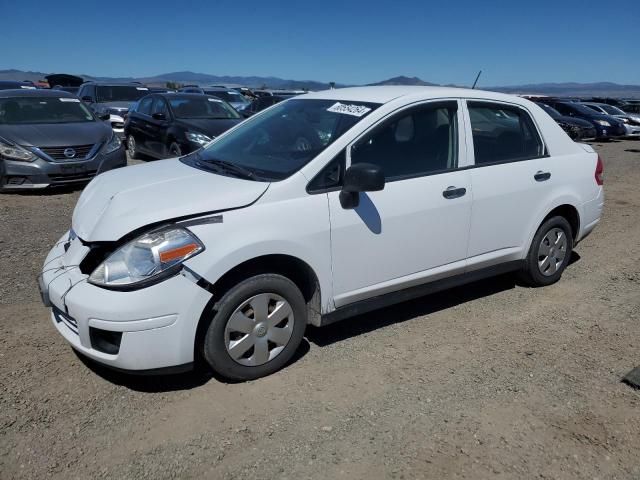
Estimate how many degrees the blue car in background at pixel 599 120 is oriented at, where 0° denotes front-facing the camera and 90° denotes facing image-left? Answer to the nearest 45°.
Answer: approximately 315°

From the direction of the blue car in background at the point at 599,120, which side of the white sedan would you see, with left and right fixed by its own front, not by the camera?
back

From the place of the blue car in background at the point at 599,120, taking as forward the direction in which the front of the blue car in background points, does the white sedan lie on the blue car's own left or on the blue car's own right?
on the blue car's own right

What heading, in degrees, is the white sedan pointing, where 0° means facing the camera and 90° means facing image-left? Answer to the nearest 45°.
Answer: approximately 45°
